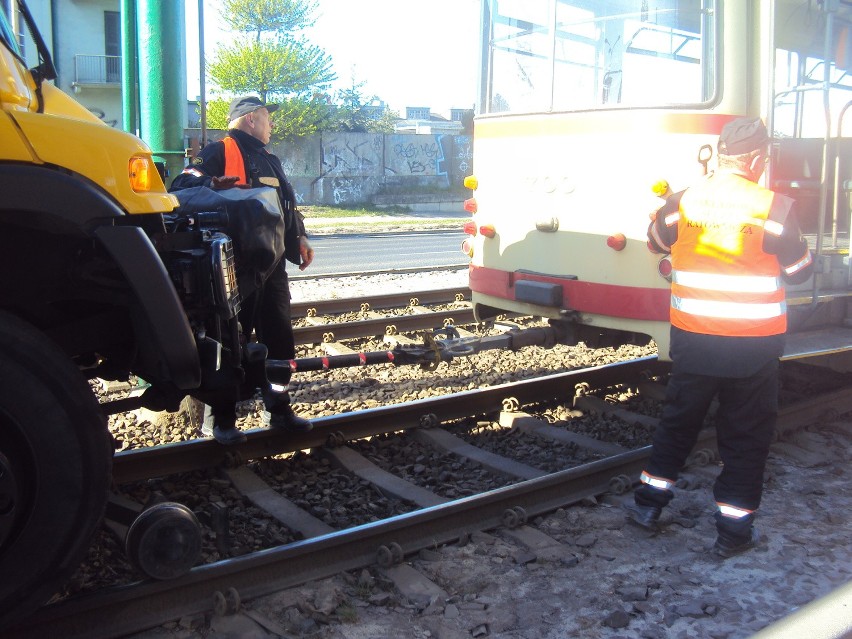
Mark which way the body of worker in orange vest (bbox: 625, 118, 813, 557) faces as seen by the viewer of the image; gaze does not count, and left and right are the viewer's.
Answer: facing away from the viewer

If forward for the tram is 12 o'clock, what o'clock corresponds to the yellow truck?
The yellow truck is roughly at 5 o'clock from the tram.

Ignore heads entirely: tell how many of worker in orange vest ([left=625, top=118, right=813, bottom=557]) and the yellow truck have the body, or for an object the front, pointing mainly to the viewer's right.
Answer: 1

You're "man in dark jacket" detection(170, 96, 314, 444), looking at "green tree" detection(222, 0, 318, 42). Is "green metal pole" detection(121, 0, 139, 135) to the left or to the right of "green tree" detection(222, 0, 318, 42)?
left

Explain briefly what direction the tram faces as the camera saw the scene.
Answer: facing away from the viewer and to the right of the viewer

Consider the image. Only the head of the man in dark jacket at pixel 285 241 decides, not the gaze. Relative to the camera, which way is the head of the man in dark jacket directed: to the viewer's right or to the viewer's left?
to the viewer's right

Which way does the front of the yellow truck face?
to the viewer's right

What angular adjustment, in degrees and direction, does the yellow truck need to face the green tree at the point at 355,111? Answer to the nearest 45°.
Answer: approximately 90° to its left

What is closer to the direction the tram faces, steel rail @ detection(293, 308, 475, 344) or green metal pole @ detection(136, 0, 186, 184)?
the steel rail

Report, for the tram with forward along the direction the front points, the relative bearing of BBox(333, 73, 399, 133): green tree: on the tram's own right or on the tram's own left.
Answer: on the tram's own left
